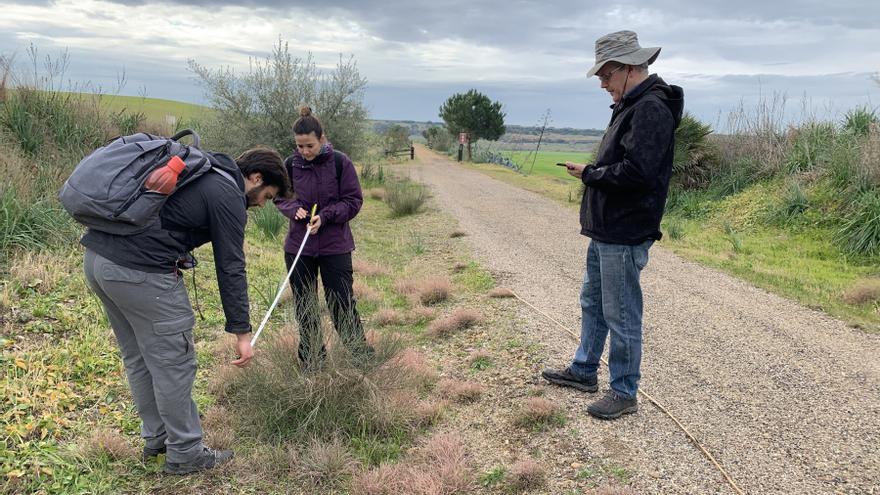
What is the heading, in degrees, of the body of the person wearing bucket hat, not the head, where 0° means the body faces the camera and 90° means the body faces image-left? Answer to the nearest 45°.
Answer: approximately 90°

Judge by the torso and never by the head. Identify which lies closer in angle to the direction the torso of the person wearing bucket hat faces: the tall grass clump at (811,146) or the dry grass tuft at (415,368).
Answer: the dry grass tuft

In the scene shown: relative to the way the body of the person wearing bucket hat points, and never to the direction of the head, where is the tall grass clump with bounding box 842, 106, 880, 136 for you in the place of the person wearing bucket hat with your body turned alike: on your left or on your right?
on your right

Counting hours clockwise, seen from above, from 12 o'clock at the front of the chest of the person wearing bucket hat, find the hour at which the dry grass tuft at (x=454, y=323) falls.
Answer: The dry grass tuft is roughly at 2 o'clock from the person wearing bucket hat.

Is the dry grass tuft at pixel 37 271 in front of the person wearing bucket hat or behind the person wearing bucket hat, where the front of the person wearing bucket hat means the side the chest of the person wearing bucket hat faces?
in front

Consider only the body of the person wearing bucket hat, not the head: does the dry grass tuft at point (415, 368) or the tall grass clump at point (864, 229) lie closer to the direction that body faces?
the dry grass tuft

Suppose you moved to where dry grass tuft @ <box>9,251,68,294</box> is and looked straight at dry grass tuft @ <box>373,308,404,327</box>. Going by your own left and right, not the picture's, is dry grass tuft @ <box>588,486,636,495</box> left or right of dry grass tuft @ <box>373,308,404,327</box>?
right

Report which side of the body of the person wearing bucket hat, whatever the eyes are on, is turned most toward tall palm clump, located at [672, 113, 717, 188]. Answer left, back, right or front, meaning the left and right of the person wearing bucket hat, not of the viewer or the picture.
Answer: right

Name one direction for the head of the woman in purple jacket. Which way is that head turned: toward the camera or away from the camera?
toward the camera

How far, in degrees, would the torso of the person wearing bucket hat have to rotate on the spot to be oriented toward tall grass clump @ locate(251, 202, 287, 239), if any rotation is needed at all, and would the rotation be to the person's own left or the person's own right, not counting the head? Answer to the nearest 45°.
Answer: approximately 45° to the person's own right

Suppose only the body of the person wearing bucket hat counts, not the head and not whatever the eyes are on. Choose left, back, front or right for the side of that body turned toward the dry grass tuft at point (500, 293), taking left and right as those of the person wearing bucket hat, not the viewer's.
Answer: right

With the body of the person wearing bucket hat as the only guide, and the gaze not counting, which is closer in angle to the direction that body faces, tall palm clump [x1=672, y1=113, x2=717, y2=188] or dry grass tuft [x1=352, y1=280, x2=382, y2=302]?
the dry grass tuft

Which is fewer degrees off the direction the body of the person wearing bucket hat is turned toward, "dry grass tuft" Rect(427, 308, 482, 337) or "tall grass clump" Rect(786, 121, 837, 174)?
the dry grass tuft

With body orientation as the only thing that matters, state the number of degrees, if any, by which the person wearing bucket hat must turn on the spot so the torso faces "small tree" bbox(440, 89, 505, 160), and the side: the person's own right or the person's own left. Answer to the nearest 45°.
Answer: approximately 90° to the person's own right

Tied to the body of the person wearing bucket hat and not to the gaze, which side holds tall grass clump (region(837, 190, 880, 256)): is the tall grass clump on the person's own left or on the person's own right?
on the person's own right
